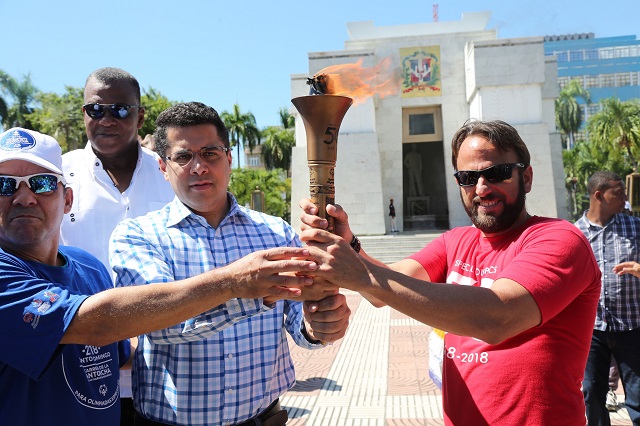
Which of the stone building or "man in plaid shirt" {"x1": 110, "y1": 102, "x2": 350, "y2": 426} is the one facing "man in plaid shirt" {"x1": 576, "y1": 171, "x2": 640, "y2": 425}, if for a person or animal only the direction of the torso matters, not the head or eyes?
the stone building

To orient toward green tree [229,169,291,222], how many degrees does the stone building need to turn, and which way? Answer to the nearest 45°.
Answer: approximately 135° to its right

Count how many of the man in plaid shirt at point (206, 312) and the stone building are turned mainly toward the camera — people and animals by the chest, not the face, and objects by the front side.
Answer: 2

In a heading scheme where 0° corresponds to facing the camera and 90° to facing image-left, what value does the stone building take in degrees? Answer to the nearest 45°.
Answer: approximately 0°

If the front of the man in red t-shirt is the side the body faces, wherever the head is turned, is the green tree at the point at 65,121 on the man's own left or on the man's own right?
on the man's own right

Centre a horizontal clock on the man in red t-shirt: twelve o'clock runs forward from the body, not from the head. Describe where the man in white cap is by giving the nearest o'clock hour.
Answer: The man in white cap is roughly at 1 o'clock from the man in red t-shirt.

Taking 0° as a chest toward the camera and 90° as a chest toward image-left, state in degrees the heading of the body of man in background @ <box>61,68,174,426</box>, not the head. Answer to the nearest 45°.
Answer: approximately 0°

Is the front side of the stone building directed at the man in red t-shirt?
yes

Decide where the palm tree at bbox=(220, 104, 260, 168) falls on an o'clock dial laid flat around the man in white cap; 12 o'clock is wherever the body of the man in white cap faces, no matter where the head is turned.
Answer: The palm tree is roughly at 8 o'clock from the man in white cap.

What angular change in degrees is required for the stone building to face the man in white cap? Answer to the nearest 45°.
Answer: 0° — it already faces them

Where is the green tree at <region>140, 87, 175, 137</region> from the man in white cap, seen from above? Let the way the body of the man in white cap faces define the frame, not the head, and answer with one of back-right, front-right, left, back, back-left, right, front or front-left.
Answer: back-left

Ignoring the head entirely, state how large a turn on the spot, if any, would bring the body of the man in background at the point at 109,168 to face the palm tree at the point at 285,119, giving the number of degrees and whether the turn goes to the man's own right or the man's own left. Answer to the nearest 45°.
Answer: approximately 180°

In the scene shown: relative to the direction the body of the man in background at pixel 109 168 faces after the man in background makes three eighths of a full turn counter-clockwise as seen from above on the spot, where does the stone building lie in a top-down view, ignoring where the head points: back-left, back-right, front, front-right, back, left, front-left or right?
front

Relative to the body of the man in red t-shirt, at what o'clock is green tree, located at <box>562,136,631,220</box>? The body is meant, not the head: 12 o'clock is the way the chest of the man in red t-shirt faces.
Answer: The green tree is roughly at 5 o'clock from the man in red t-shirt.

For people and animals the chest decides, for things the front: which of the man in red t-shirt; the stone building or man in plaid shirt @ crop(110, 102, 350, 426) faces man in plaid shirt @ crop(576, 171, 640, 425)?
the stone building
